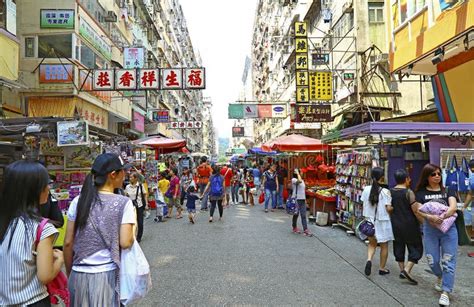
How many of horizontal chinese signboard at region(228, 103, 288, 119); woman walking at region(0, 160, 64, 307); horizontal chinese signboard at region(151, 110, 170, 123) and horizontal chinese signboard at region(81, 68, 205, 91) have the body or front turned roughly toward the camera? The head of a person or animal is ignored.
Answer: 3

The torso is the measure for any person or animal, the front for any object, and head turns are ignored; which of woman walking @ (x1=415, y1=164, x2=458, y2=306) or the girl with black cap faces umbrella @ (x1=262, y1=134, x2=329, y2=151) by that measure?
the girl with black cap

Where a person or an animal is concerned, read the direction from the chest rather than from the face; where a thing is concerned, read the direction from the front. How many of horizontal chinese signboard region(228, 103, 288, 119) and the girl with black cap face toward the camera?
1

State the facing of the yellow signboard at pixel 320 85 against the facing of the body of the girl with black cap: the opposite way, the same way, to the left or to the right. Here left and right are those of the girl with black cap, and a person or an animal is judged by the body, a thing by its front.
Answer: the opposite way

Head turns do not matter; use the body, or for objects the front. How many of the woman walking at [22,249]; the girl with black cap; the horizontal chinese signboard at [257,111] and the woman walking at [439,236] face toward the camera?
2

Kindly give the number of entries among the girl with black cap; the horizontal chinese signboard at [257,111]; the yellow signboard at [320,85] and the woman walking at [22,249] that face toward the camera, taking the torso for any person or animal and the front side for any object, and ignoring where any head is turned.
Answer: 2

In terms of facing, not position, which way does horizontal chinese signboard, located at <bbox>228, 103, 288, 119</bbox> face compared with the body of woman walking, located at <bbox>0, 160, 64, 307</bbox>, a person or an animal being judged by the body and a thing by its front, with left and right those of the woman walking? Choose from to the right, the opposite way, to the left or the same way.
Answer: the opposite way

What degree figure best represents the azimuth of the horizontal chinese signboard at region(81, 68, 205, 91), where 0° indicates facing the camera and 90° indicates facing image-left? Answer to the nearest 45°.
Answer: approximately 0°

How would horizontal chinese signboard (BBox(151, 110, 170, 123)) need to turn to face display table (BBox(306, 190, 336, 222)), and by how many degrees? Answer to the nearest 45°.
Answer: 0° — it already faces it
